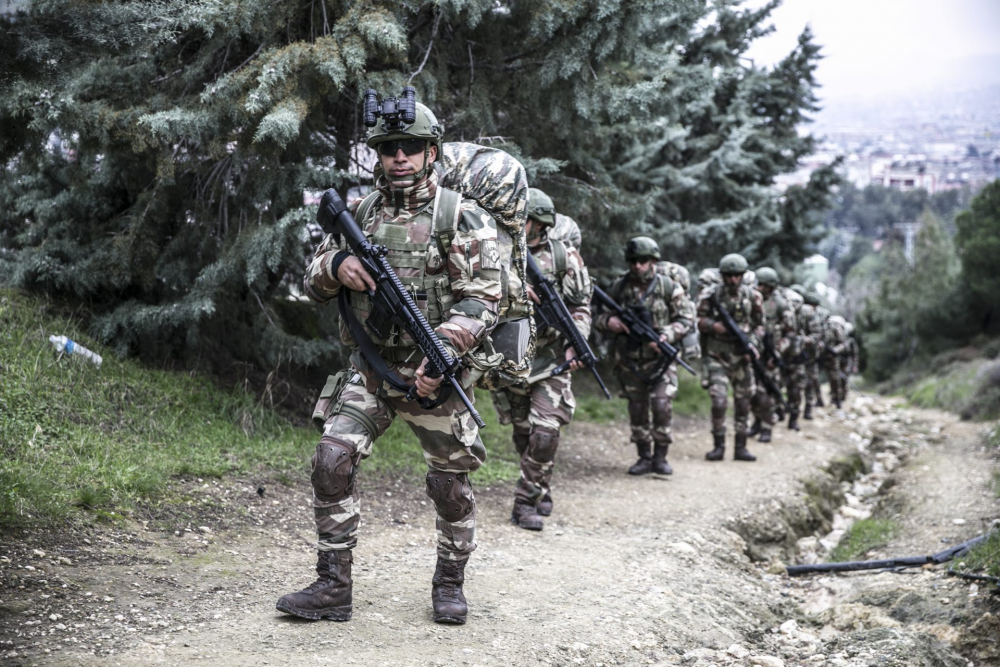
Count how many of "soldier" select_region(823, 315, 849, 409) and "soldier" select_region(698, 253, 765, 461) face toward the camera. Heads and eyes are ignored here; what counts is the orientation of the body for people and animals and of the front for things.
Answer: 2

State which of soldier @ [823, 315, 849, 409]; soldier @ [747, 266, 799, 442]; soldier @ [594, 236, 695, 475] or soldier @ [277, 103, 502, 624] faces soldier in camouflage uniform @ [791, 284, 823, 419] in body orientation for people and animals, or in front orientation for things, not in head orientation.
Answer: soldier @ [823, 315, 849, 409]

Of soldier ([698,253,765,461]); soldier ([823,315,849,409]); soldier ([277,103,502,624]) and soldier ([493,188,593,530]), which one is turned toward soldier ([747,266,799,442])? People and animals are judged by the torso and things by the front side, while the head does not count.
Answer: soldier ([823,315,849,409])

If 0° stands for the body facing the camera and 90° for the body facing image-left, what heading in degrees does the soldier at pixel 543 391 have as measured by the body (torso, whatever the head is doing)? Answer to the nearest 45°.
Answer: approximately 45°

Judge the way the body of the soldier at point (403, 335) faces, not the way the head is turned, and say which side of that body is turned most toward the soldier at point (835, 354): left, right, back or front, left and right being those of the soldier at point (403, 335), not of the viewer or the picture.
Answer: back

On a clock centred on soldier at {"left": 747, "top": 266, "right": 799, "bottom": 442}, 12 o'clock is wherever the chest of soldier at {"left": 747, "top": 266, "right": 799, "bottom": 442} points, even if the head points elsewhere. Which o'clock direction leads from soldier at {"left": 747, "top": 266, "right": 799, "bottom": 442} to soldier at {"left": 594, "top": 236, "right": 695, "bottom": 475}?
soldier at {"left": 594, "top": 236, "right": 695, "bottom": 475} is roughly at 11 o'clock from soldier at {"left": 747, "top": 266, "right": 799, "bottom": 442}.

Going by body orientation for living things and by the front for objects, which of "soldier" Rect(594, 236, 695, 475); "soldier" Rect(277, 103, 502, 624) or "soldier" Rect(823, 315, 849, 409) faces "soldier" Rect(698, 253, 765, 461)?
"soldier" Rect(823, 315, 849, 409)

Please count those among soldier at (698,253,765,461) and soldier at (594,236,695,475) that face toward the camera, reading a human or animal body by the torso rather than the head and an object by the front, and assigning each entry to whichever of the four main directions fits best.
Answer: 2

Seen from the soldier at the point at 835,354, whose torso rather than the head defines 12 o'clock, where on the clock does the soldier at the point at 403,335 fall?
the soldier at the point at 403,335 is roughly at 12 o'clock from the soldier at the point at 835,354.
